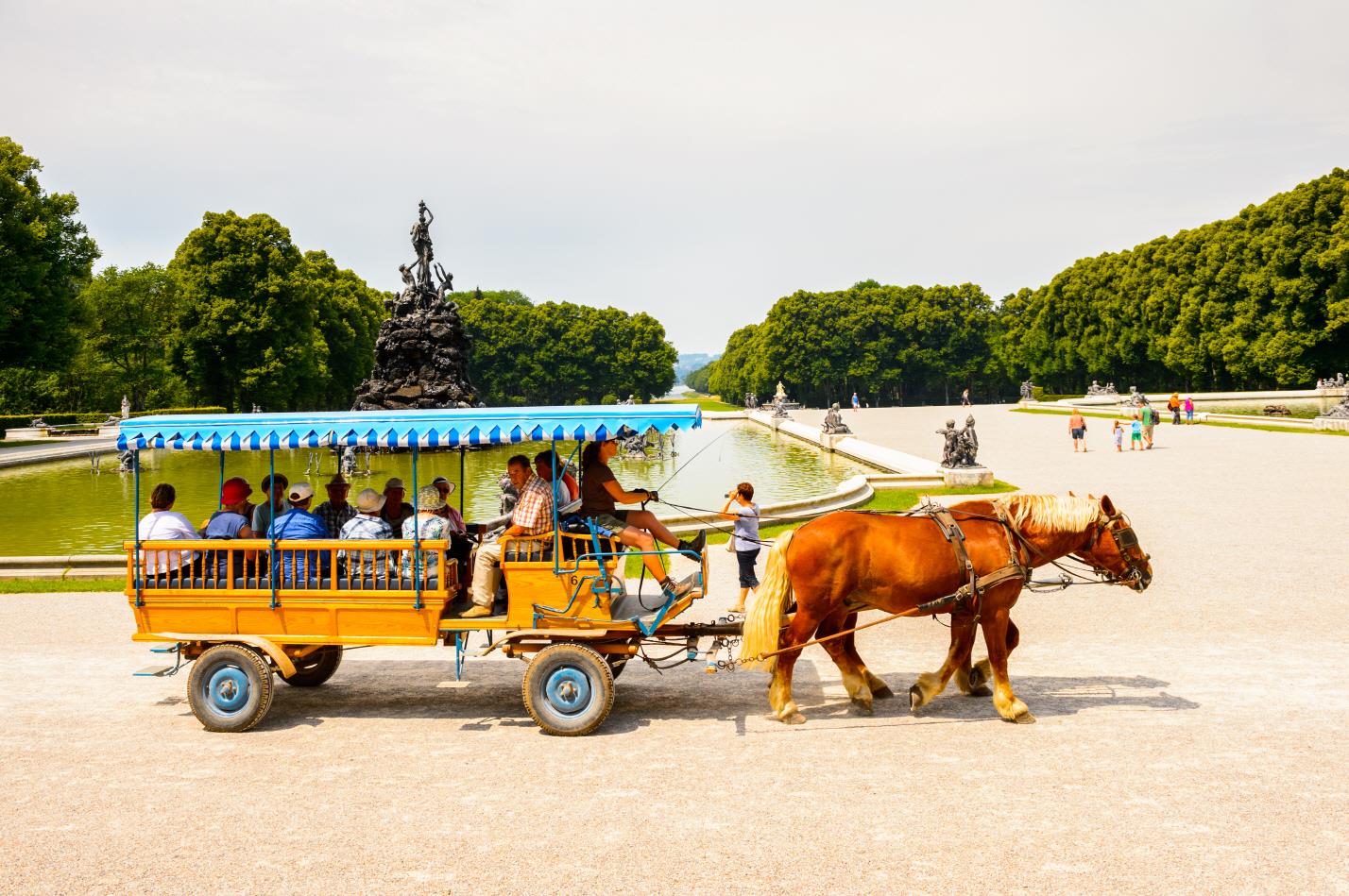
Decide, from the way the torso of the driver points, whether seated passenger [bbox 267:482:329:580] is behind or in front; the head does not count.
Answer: behind

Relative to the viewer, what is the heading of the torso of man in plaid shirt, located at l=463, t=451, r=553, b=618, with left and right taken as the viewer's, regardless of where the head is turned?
facing to the left of the viewer

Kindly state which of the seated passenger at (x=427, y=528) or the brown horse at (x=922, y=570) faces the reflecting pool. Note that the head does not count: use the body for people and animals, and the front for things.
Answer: the seated passenger

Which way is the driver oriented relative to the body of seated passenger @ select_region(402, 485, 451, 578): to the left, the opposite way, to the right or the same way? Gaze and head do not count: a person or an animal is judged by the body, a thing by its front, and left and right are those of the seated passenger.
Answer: to the right

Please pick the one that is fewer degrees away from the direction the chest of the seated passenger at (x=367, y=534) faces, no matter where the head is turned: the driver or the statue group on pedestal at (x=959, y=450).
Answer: the statue group on pedestal

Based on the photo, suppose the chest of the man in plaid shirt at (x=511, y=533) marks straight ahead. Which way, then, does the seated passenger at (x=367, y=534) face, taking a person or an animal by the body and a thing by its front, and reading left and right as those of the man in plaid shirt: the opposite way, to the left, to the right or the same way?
to the right

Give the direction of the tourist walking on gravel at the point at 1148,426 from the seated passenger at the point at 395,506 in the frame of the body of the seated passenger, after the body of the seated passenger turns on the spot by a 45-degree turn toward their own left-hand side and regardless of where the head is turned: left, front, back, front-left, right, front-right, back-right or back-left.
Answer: left

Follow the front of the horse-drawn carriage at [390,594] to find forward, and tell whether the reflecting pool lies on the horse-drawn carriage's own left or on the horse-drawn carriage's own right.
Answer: on the horse-drawn carriage's own left

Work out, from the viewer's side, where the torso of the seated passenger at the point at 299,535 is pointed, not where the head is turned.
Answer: away from the camera

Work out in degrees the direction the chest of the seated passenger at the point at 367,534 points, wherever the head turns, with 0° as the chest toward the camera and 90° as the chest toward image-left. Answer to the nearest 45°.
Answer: approximately 180°

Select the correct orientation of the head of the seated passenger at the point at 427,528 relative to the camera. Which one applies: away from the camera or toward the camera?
away from the camera

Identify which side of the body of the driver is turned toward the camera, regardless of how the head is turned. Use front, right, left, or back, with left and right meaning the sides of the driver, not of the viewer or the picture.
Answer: right

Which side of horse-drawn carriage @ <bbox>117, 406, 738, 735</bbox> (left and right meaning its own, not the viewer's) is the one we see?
right

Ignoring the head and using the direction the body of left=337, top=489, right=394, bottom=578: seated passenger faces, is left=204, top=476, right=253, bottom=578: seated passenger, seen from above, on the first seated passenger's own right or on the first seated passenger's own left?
on the first seated passenger's own left

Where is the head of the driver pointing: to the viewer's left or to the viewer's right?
to the viewer's right
